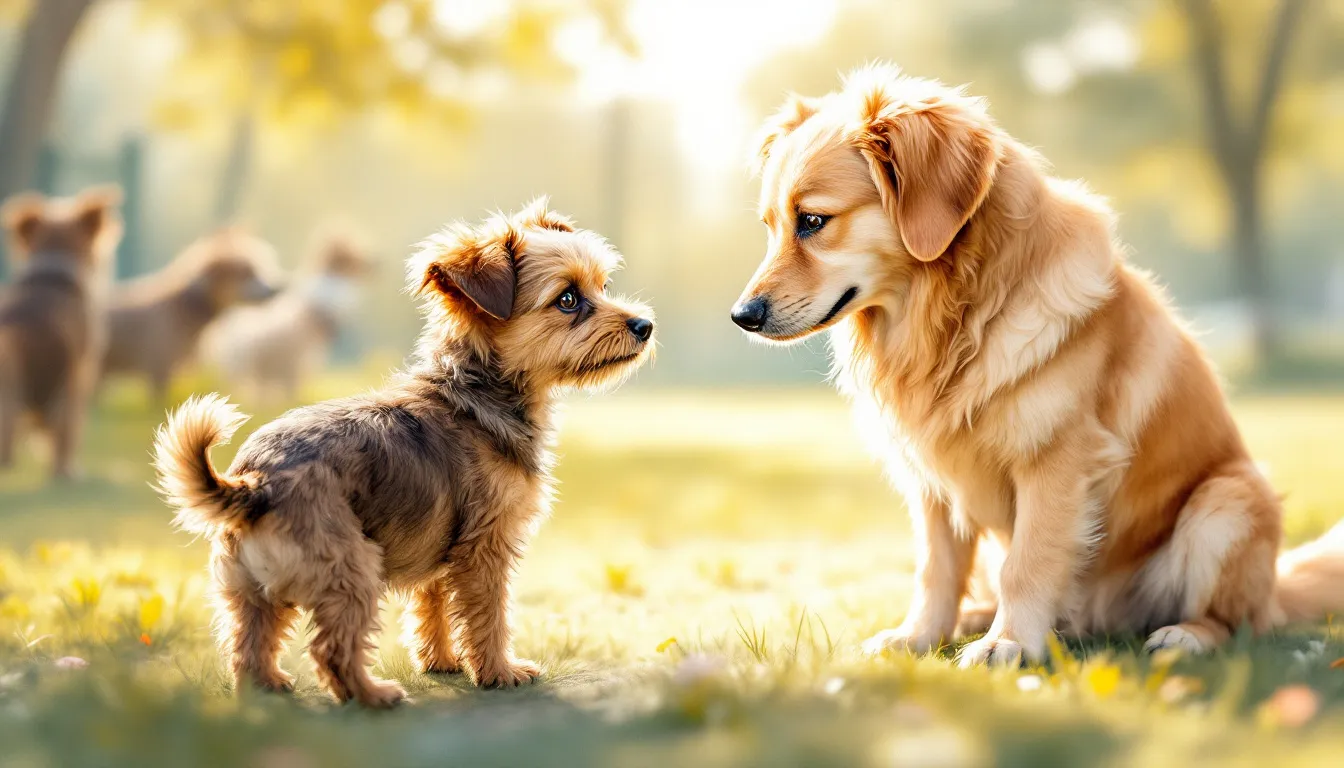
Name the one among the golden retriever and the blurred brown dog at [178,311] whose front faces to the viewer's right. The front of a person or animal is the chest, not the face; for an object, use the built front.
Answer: the blurred brown dog

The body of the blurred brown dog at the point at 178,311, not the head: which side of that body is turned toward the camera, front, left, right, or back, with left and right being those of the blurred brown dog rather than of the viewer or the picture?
right

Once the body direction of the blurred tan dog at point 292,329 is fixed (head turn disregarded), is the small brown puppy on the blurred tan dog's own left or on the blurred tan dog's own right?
on the blurred tan dog's own right

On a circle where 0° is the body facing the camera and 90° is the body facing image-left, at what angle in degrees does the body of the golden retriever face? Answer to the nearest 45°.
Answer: approximately 45°

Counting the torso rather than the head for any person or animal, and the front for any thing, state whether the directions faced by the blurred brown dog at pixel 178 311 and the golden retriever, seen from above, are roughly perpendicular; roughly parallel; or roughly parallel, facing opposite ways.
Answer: roughly parallel, facing opposite ways

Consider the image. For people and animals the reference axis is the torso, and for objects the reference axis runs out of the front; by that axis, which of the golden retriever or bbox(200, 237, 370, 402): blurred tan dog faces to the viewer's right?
the blurred tan dog

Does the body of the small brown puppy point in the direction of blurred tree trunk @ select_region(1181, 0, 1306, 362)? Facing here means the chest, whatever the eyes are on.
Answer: yes

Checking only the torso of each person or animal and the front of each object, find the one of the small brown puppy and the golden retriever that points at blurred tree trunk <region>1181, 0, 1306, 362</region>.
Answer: the small brown puppy

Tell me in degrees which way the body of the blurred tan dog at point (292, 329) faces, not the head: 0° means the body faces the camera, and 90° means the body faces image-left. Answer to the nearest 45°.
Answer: approximately 270°

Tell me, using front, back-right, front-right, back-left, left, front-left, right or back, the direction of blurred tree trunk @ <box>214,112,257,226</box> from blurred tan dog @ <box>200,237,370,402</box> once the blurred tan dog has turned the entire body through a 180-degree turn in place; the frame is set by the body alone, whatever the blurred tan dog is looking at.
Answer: right

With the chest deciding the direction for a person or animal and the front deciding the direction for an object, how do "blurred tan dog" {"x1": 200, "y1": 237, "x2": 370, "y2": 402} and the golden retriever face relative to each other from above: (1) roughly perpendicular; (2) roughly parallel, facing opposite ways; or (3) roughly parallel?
roughly parallel, facing opposite ways

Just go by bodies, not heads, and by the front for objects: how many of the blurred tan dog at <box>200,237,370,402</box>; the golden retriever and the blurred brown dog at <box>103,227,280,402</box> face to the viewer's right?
2

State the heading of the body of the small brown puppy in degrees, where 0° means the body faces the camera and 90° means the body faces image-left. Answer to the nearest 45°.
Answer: approximately 225°
